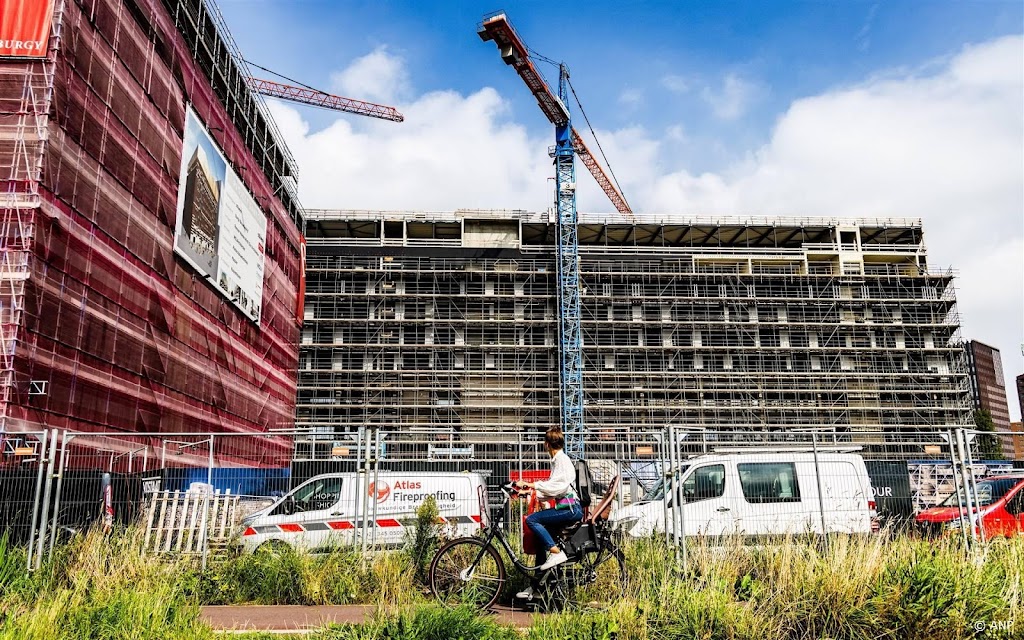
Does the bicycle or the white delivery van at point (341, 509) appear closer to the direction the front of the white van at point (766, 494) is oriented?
the white delivery van

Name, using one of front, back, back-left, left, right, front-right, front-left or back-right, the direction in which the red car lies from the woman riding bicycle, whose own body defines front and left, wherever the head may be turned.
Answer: back-right

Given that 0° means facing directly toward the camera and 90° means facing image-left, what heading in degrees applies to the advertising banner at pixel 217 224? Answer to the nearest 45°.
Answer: approximately 315°

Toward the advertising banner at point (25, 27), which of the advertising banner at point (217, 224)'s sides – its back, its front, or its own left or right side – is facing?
right

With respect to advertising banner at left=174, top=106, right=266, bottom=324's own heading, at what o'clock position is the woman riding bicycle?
The woman riding bicycle is roughly at 1 o'clock from the advertising banner.

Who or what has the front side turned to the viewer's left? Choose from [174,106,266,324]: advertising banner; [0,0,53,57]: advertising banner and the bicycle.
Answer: the bicycle

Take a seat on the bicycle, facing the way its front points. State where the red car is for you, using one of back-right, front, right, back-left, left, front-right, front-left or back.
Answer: back-right

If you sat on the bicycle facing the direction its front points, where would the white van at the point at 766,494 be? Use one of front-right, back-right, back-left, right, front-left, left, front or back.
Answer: back-right

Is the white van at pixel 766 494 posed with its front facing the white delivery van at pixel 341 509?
yes

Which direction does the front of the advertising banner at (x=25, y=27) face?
toward the camera

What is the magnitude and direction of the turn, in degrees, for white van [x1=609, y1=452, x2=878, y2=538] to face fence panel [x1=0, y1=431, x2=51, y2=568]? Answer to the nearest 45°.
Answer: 0° — it already faces it

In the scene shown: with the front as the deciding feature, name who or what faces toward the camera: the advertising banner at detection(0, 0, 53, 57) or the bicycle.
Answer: the advertising banner

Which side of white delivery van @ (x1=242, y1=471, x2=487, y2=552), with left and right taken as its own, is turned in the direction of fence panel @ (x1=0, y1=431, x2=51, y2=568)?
front

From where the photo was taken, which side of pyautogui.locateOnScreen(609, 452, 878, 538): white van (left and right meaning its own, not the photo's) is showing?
left

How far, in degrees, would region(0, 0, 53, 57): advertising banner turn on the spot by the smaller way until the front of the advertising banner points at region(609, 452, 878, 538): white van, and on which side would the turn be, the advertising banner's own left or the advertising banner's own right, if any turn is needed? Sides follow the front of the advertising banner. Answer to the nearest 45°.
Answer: approximately 45° to the advertising banner's own left

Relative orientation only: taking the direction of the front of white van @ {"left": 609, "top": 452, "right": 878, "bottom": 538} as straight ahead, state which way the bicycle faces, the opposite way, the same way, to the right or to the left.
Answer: the same way

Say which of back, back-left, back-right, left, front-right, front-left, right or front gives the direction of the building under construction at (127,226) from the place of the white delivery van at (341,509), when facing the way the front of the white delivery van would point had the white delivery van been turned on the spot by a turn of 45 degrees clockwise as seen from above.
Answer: front

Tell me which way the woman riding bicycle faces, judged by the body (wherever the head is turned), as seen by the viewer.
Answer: to the viewer's left
